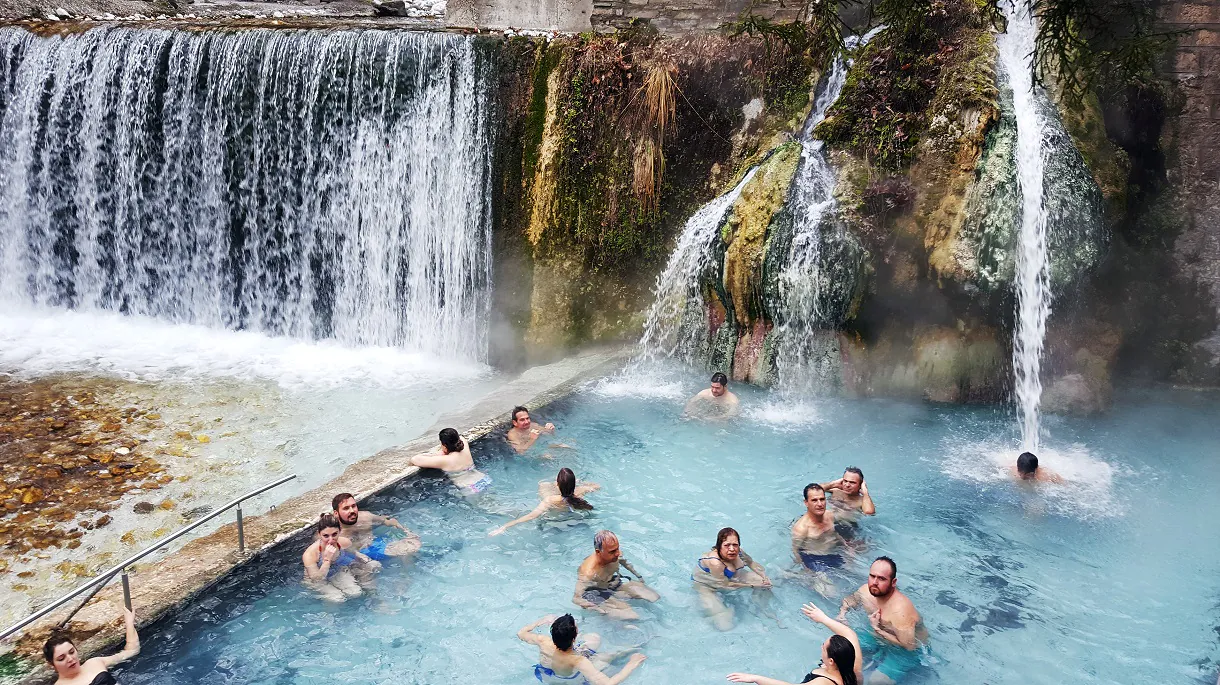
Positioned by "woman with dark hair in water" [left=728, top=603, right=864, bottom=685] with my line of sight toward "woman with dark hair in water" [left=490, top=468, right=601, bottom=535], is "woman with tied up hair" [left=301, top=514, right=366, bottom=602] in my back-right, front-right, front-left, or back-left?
front-left

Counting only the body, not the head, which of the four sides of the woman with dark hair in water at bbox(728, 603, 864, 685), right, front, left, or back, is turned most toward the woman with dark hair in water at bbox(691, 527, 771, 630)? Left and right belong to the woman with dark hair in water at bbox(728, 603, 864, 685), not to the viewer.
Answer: front

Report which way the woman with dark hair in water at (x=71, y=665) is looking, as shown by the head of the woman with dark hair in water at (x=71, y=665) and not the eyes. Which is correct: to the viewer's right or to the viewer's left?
to the viewer's right

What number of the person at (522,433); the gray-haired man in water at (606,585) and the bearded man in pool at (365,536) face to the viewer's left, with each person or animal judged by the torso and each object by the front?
0

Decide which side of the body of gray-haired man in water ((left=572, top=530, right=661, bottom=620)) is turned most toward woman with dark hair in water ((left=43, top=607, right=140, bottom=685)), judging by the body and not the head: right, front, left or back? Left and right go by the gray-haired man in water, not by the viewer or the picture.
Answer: right

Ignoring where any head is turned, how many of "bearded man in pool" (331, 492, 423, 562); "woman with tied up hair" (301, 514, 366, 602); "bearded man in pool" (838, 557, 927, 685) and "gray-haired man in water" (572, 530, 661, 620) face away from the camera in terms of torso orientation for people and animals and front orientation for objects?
0

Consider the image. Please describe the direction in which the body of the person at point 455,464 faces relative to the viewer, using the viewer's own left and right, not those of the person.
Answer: facing away from the viewer and to the left of the viewer

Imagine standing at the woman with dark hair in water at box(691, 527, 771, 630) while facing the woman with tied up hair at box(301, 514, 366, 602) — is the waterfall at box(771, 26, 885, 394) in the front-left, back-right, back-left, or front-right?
back-right

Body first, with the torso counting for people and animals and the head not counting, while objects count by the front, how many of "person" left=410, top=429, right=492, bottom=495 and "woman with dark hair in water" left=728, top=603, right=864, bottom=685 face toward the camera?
0

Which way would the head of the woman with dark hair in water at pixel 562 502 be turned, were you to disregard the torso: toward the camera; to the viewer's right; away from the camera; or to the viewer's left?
away from the camera

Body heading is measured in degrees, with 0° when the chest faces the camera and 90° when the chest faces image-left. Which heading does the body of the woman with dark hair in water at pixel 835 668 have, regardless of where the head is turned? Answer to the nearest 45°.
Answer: approximately 135°

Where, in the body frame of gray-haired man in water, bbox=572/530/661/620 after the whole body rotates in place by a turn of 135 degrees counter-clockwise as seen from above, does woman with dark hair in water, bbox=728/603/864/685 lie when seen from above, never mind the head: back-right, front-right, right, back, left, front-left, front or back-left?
back-right

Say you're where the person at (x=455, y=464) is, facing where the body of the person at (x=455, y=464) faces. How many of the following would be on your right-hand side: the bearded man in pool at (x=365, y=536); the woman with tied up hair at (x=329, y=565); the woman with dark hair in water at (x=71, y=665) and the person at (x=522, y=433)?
1

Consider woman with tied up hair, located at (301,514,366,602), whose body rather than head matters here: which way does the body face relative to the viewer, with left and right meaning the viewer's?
facing the viewer and to the right of the viewer

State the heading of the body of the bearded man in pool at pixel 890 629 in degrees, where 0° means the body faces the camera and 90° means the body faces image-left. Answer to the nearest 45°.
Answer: approximately 45°
